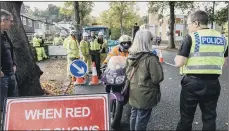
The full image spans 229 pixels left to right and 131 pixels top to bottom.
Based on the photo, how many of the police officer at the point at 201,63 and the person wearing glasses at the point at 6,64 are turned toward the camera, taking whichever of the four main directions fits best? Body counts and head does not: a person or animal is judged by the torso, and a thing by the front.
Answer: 0

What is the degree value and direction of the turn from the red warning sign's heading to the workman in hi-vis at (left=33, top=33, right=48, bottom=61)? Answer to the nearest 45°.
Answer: approximately 180°

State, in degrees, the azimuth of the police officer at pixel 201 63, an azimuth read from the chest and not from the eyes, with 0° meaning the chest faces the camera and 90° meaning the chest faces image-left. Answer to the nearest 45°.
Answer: approximately 135°

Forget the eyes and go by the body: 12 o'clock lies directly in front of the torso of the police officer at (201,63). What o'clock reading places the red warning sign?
The red warning sign is roughly at 9 o'clock from the police officer.

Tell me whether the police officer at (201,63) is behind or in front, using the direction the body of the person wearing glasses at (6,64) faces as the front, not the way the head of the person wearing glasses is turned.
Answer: in front

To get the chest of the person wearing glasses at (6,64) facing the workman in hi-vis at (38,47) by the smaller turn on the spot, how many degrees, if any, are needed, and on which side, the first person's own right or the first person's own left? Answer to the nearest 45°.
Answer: approximately 90° to the first person's own left

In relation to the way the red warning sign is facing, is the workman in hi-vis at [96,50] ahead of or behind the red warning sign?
behind

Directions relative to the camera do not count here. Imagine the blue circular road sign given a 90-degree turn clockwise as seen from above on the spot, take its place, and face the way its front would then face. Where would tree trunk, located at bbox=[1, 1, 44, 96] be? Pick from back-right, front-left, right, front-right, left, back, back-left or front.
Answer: front-left

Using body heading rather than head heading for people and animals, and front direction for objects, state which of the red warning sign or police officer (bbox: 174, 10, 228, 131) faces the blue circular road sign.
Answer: the police officer

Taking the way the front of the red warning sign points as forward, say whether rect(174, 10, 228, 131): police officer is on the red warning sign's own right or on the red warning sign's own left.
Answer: on the red warning sign's own left

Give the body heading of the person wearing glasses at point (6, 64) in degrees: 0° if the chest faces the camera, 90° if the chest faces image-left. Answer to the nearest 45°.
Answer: approximately 270°

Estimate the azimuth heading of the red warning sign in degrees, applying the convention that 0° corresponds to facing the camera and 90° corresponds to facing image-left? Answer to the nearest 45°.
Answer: approximately 0°

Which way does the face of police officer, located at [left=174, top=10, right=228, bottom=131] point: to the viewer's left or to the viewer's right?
to the viewer's left
